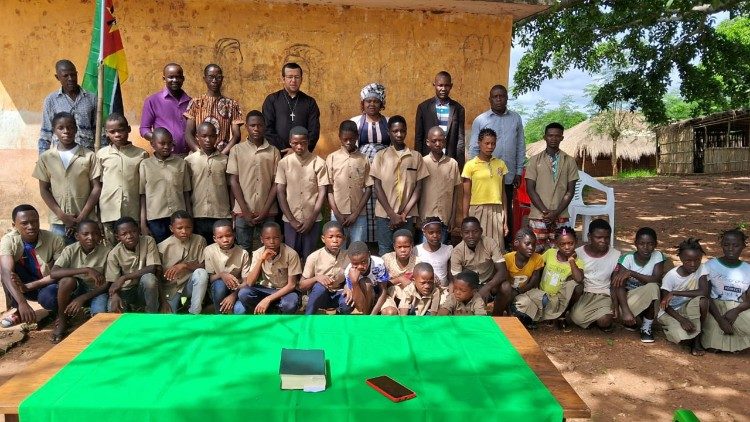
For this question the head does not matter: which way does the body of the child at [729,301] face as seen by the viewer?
toward the camera

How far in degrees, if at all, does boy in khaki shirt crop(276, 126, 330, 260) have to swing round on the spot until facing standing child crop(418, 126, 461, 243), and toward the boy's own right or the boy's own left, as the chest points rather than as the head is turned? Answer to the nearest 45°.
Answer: approximately 90° to the boy's own left

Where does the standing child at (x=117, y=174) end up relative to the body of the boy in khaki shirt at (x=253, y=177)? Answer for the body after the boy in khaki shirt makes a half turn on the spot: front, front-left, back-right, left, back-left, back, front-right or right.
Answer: left

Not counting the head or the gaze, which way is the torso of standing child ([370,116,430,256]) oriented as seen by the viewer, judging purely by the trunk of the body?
toward the camera

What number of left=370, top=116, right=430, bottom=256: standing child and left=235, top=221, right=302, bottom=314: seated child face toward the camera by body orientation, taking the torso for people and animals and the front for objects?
2

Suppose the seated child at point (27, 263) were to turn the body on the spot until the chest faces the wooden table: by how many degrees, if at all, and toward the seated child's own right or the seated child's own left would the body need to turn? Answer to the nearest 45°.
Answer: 0° — they already face it

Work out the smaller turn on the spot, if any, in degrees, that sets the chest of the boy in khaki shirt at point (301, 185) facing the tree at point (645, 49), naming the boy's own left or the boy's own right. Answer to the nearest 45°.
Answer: approximately 135° to the boy's own left

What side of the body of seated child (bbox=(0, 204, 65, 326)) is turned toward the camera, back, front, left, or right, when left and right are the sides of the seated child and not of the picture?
front
